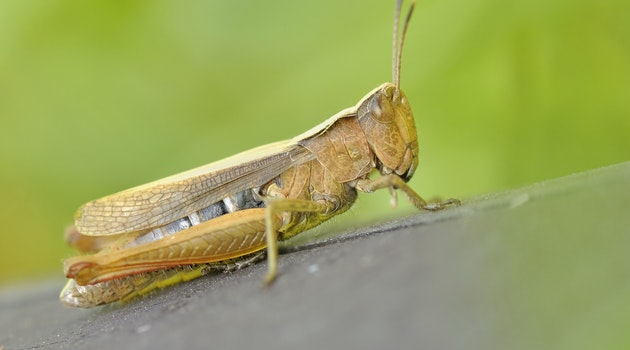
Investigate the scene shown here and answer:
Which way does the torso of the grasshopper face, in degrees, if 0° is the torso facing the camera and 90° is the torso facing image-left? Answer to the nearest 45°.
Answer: approximately 270°
